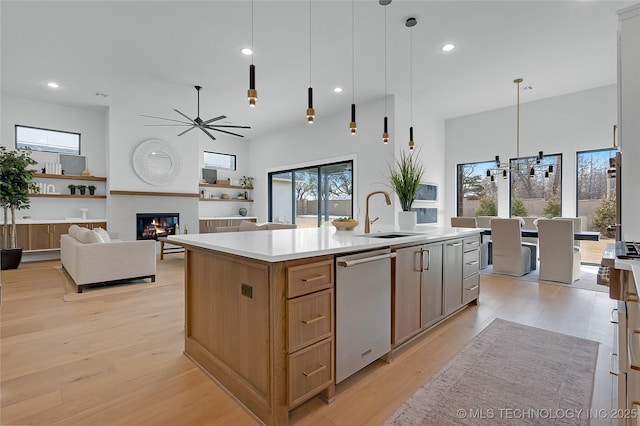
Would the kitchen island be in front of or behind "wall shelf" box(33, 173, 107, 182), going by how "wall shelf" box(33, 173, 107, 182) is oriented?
in front

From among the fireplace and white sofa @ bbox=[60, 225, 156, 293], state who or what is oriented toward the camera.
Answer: the fireplace

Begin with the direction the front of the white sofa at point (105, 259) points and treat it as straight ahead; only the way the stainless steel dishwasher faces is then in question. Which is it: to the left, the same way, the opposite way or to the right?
to the right

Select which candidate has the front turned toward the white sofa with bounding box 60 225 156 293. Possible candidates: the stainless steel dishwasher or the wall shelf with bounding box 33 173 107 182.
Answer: the wall shelf

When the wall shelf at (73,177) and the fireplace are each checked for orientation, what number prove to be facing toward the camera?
2

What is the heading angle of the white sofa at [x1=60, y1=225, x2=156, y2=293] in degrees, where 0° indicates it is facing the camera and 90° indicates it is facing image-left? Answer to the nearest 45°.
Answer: approximately 270°

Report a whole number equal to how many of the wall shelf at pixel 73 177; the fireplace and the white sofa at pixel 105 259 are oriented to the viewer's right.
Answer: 1

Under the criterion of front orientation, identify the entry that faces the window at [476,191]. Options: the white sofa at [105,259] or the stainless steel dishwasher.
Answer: the white sofa

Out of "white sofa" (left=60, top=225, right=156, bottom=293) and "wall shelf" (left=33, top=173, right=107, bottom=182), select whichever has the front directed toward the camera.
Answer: the wall shelf

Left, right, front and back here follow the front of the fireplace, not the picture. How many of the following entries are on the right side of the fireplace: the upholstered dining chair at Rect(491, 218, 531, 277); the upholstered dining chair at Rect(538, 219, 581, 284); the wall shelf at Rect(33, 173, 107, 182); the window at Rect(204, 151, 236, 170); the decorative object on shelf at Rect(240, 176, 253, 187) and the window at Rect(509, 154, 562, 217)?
1

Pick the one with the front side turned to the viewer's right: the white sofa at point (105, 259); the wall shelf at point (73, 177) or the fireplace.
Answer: the white sofa

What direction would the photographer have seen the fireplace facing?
facing the viewer

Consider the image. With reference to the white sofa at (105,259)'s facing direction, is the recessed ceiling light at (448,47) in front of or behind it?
in front

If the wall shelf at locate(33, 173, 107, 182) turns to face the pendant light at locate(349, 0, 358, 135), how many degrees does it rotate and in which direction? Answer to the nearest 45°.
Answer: approximately 45° to its left

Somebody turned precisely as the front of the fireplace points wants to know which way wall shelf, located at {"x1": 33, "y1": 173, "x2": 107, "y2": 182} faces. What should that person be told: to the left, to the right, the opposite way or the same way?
the same way

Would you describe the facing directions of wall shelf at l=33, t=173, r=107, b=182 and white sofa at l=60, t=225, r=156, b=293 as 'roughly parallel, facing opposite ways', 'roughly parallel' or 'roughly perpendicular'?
roughly perpendicular
